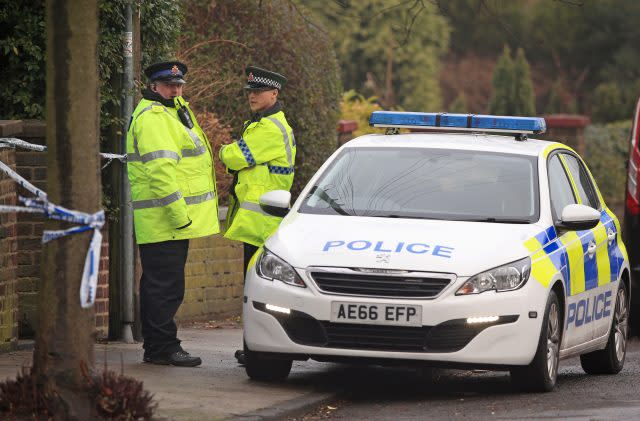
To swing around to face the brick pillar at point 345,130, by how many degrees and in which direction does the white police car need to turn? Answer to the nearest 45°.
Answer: approximately 135° to its right

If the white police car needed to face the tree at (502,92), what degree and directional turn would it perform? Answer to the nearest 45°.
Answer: approximately 135° to its right

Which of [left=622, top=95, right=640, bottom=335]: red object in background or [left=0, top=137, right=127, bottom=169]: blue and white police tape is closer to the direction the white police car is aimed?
the blue and white police tape

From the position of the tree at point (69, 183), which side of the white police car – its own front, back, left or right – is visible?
front

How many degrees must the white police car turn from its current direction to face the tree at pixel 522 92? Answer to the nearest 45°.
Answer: approximately 135° to its right

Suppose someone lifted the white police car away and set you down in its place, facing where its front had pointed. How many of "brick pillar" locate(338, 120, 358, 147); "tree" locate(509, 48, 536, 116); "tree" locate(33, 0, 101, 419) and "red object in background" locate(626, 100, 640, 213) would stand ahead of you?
1

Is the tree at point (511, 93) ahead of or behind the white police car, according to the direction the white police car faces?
behind

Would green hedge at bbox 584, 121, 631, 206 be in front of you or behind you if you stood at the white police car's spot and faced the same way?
behind

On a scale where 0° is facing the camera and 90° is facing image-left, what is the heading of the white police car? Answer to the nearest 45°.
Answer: approximately 45°

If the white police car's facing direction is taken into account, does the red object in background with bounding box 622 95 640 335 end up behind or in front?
behind

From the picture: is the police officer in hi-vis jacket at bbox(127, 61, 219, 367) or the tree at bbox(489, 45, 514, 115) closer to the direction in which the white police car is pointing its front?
the police officer in hi-vis jacket
